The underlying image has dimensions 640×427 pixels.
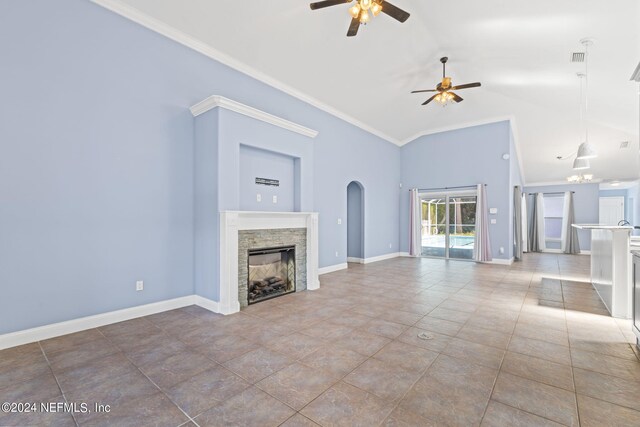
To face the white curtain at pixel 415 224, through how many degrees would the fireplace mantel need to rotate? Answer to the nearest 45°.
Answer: approximately 90° to its left

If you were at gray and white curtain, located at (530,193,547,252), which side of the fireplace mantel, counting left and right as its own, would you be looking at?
left

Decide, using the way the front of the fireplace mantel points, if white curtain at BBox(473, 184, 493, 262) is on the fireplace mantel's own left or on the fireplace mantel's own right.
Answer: on the fireplace mantel's own left

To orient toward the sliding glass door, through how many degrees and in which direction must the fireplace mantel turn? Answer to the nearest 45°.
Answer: approximately 90° to its left

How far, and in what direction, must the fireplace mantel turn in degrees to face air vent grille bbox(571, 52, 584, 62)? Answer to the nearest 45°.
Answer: approximately 45° to its left

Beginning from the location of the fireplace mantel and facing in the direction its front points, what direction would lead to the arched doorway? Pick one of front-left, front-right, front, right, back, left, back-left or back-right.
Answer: left

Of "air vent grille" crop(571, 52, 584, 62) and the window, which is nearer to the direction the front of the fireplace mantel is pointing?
the air vent grille

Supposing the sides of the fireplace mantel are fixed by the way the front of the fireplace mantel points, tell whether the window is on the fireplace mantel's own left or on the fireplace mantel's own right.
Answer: on the fireplace mantel's own left

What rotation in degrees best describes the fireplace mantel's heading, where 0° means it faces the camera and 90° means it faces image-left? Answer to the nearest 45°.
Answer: approximately 315°

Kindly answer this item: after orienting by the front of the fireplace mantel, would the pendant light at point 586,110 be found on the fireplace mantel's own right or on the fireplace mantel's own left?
on the fireplace mantel's own left

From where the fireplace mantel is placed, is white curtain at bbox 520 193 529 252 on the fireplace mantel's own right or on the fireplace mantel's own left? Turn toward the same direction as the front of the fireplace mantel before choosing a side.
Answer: on the fireplace mantel's own left
